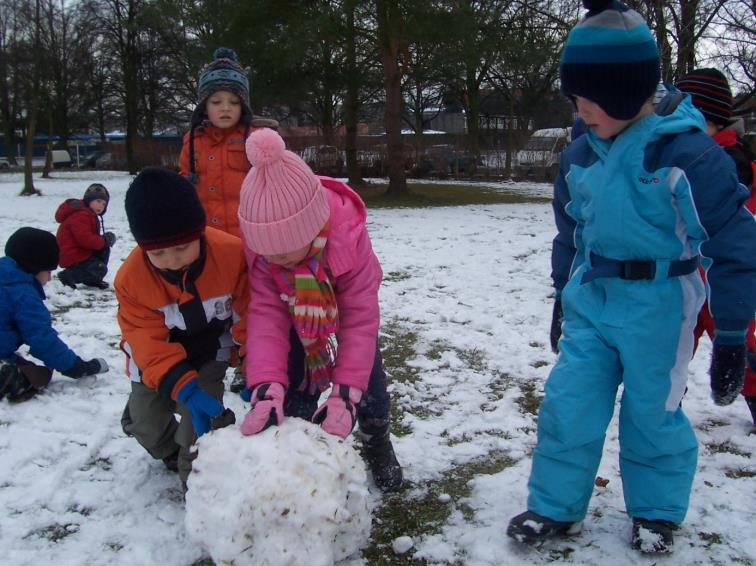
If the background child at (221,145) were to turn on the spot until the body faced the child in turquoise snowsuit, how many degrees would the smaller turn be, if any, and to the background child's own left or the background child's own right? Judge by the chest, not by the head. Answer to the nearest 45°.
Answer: approximately 45° to the background child's own left

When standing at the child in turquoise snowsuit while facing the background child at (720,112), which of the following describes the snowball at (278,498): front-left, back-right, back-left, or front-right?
back-left

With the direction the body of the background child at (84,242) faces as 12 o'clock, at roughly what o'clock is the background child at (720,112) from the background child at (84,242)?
the background child at (720,112) is roughly at 2 o'clock from the background child at (84,242).

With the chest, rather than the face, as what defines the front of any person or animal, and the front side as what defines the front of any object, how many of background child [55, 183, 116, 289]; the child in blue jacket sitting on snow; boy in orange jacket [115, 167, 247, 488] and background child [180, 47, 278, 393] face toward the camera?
2

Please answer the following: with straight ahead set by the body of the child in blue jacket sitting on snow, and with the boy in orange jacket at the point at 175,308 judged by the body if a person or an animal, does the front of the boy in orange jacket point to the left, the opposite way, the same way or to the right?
to the right

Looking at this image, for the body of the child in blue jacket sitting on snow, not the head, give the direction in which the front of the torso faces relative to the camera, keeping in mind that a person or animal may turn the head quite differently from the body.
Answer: to the viewer's right

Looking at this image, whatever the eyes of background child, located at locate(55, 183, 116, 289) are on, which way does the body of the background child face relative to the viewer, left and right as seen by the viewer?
facing to the right of the viewer

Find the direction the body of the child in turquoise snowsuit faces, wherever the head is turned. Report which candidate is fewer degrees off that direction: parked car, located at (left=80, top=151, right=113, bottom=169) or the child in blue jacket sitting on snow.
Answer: the child in blue jacket sitting on snow

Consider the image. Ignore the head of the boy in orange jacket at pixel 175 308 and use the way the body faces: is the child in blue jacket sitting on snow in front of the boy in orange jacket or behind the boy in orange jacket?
behind
